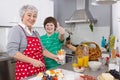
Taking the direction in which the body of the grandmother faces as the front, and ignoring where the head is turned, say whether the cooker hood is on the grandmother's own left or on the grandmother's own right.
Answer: on the grandmother's own left

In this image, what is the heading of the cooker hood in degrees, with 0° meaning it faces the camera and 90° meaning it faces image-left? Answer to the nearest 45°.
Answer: approximately 45°

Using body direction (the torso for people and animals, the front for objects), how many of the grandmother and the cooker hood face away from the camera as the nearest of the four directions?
0

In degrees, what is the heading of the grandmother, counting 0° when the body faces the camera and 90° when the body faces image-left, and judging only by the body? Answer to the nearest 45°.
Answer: approximately 315°
